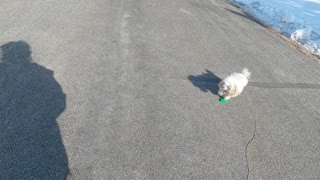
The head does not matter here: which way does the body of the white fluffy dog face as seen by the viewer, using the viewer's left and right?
facing the viewer and to the left of the viewer
